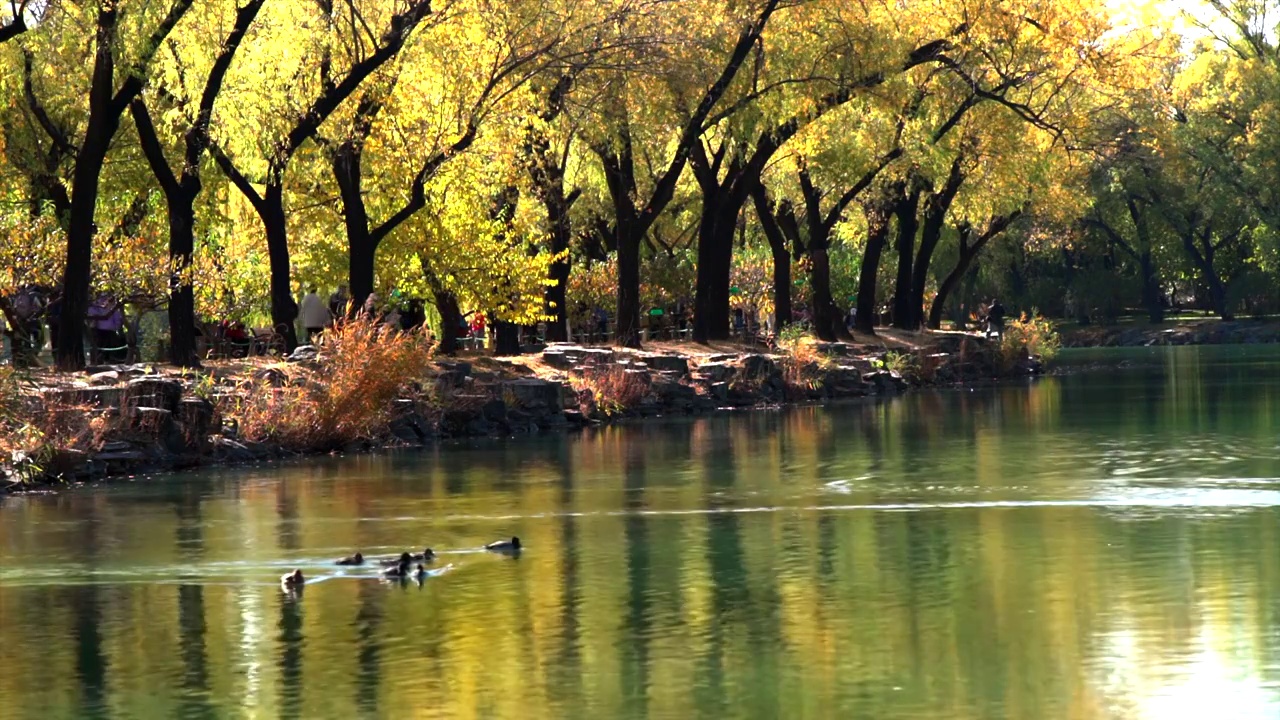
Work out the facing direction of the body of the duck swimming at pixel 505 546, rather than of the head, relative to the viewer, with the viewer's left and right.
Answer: facing to the right of the viewer

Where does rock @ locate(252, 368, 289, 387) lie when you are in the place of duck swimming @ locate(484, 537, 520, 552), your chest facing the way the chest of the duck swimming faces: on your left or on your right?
on your left

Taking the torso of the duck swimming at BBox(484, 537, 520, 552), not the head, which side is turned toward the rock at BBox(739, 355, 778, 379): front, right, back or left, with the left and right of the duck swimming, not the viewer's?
left

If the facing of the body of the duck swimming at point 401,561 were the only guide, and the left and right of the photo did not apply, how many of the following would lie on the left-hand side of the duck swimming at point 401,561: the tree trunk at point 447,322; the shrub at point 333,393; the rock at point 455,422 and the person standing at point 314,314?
4

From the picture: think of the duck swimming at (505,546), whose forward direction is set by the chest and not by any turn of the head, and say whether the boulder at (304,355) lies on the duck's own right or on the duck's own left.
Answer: on the duck's own left

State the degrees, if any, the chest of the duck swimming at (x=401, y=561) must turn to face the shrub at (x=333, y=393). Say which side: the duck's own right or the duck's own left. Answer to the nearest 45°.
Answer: approximately 90° to the duck's own left

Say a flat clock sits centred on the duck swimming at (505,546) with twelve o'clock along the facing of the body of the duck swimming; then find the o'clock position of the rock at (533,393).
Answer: The rock is roughly at 9 o'clock from the duck swimming.

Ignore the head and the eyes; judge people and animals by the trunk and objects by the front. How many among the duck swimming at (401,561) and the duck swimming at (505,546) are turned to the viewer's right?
2

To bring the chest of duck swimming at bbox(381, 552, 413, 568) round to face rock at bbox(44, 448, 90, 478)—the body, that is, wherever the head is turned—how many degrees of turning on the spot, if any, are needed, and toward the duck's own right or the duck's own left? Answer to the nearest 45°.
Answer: approximately 135° to the duck's own left

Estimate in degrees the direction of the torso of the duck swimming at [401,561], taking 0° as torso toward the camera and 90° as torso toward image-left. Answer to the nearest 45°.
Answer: approximately 270°

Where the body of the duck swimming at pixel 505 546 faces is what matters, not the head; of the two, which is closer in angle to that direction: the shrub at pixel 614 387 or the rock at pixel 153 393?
the shrub

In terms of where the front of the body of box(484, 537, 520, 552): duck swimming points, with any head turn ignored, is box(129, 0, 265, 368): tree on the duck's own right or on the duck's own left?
on the duck's own left

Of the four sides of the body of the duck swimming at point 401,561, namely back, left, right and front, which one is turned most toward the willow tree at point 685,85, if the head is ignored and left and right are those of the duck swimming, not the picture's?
left

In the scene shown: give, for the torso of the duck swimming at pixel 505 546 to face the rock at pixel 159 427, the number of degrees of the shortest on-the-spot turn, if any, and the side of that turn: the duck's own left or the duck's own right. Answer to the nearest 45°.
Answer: approximately 135° to the duck's own left
